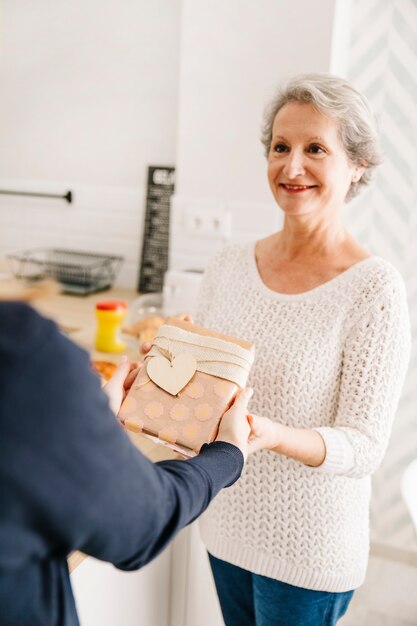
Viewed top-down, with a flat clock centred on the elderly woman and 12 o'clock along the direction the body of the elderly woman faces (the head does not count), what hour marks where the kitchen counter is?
The kitchen counter is roughly at 3 o'clock from the elderly woman.

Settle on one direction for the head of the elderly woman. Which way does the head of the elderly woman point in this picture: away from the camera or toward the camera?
toward the camera

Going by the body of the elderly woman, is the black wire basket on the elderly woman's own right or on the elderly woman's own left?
on the elderly woman's own right

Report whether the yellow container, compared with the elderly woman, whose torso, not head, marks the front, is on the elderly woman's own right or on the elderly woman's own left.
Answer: on the elderly woman's own right
